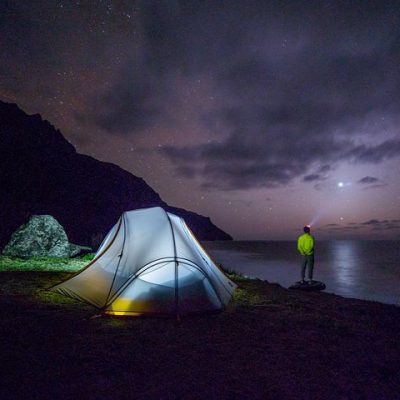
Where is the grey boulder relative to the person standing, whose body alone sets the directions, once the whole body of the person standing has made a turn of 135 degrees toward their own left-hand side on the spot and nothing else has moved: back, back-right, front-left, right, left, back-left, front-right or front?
front-right

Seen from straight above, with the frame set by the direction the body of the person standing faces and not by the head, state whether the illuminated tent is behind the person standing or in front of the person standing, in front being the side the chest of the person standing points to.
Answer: behind

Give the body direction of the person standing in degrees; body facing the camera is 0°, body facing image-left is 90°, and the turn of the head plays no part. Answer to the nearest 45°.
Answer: approximately 180°
